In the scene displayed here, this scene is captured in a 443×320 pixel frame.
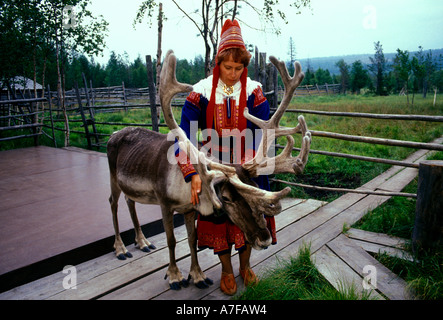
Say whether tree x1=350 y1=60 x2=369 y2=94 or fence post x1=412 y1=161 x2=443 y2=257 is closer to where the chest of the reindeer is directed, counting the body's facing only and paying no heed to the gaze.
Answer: the fence post

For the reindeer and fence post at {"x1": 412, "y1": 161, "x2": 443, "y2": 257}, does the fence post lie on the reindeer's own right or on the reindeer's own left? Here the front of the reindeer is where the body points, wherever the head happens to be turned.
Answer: on the reindeer's own left

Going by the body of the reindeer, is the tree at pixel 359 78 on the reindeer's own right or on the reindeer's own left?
on the reindeer's own left

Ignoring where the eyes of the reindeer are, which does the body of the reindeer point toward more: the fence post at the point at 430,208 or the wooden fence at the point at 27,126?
the fence post

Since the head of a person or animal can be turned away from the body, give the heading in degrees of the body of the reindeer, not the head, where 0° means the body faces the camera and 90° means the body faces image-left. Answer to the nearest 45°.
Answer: approximately 315°

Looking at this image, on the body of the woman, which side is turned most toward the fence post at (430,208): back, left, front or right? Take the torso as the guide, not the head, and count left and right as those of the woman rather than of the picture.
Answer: left

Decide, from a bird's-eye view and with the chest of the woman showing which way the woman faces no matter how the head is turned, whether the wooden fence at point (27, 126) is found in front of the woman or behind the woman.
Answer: behind

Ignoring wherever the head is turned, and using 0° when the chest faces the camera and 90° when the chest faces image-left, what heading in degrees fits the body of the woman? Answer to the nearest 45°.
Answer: approximately 0°

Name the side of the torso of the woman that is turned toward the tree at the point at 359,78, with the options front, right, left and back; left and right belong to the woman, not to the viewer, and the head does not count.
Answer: back

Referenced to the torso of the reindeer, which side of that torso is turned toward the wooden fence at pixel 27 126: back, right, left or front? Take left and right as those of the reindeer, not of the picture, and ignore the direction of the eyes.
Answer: back
